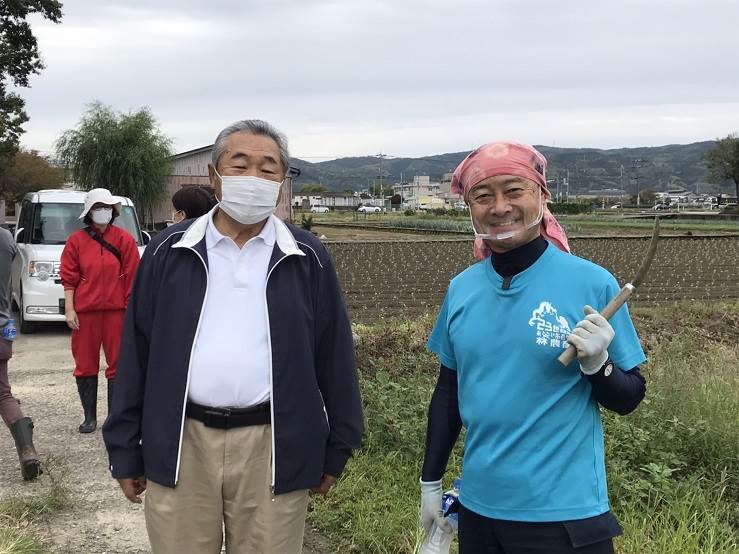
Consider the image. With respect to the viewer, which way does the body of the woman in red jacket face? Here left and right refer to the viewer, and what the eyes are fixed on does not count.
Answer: facing the viewer

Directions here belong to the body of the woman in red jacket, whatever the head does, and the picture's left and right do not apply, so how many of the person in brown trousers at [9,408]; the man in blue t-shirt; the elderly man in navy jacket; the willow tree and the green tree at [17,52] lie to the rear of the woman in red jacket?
2

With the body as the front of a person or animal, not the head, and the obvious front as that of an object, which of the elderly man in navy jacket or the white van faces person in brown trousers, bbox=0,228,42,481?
the white van

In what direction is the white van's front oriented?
toward the camera

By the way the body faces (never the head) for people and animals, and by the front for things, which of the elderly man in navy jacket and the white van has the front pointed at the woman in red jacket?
the white van

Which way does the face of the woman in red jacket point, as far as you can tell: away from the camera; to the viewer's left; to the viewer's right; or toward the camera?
toward the camera

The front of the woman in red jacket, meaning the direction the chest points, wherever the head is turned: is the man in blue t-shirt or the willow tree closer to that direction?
the man in blue t-shirt

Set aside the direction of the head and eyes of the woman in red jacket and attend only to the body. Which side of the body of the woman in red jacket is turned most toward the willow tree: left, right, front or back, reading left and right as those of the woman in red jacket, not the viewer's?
back

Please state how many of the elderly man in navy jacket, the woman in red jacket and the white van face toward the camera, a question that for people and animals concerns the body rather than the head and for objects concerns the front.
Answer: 3

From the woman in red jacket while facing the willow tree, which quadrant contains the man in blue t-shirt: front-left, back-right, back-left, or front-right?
back-right

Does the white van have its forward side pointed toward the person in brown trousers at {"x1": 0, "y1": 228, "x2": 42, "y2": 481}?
yes

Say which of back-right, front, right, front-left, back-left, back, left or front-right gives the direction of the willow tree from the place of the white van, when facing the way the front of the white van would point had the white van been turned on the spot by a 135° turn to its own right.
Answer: front-right

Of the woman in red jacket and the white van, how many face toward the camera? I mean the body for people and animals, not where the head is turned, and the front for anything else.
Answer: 2

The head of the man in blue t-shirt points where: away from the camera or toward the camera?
toward the camera

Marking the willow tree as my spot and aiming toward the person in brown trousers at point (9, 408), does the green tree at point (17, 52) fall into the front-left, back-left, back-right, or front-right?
front-right

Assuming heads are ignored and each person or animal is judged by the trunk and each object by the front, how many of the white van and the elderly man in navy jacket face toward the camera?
2

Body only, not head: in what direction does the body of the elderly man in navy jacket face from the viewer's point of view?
toward the camera

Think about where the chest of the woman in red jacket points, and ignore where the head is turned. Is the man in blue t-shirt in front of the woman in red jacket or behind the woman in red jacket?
in front
